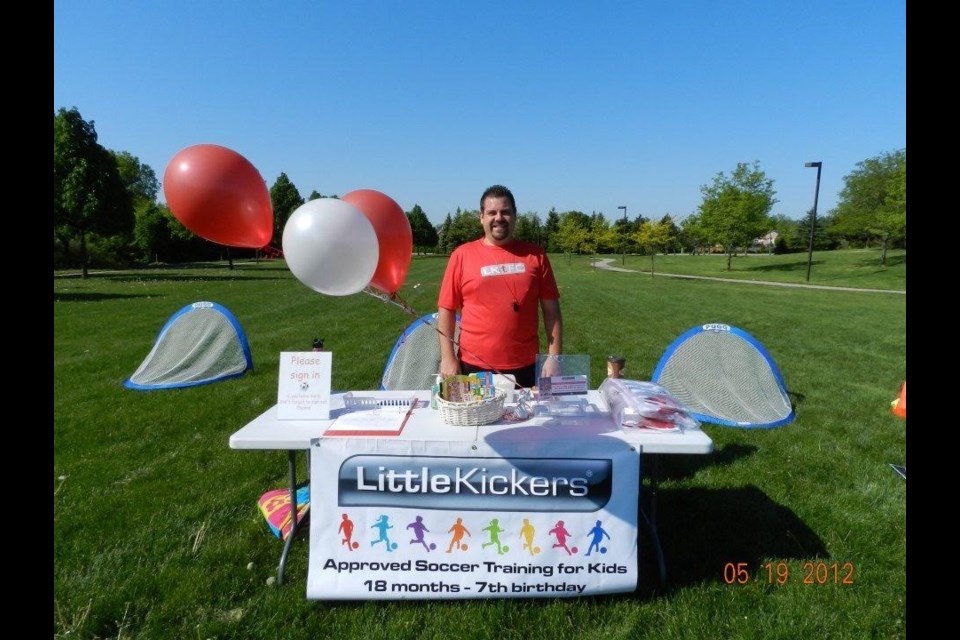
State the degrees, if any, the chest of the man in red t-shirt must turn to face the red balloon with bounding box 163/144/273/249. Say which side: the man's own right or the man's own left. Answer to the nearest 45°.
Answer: approximately 45° to the man's own right

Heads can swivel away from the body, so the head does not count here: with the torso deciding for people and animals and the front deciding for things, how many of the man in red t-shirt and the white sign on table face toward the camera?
2
